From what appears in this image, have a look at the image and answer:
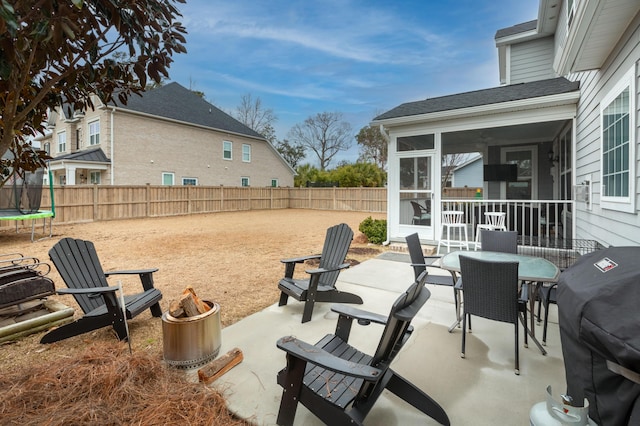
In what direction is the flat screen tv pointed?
toward the camera

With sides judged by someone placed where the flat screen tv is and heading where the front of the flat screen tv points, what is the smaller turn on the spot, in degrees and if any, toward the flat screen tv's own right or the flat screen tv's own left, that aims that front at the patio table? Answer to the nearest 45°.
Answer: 0° — it already faces it

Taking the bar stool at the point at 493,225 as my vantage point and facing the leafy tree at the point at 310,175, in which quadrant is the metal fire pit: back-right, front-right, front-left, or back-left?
back-left

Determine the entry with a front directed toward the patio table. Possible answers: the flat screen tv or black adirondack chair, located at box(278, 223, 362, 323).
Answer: the flat screen tv

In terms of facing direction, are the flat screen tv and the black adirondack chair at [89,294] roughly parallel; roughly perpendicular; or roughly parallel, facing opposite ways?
roughly perpendicular

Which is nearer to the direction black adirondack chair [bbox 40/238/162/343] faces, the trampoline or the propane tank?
the propane tank

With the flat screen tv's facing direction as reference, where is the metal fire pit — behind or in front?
in front

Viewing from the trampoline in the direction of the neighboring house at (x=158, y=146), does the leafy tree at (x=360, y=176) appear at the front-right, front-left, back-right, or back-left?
front-right

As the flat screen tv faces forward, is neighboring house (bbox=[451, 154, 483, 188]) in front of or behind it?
behind

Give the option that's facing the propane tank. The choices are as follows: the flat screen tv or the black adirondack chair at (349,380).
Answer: the flat screen tv

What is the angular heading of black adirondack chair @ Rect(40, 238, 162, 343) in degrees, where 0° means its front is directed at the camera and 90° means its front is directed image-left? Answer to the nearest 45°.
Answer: approximately 315°

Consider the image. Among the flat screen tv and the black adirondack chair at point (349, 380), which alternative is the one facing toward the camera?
the flat screen tv

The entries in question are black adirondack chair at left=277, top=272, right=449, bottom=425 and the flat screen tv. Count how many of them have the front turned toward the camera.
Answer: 1
